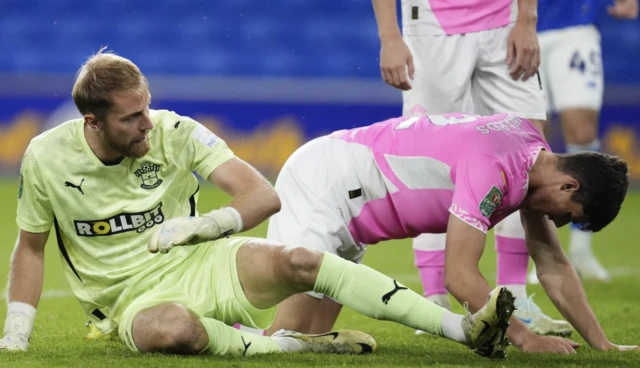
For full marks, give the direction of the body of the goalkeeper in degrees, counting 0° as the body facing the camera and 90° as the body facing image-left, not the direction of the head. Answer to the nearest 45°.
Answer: approximately 315°

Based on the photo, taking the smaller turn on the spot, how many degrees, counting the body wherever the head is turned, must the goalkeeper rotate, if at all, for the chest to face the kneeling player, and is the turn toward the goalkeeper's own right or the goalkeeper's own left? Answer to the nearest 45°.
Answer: approximately 45° to the goalkeeper's own left
